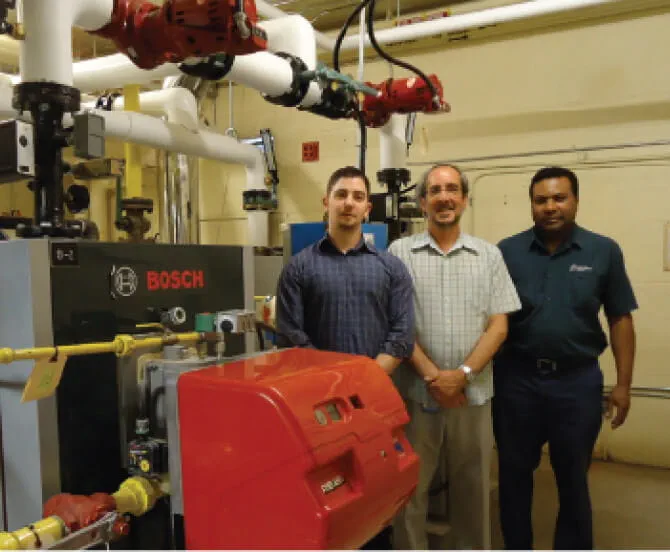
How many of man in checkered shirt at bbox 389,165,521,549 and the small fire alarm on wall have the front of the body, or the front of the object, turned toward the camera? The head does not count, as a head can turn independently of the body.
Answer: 2

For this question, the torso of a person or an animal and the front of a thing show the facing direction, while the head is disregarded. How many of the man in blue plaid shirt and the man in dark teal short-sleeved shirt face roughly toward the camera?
2

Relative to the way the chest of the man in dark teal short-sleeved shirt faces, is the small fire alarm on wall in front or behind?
behind

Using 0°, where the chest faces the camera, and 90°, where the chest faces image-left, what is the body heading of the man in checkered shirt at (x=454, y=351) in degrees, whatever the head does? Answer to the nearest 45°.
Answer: approximately 0°

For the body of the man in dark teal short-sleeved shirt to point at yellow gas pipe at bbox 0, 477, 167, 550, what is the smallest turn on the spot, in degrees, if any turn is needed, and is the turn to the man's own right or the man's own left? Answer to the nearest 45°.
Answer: approximately 45° to the man's own right
